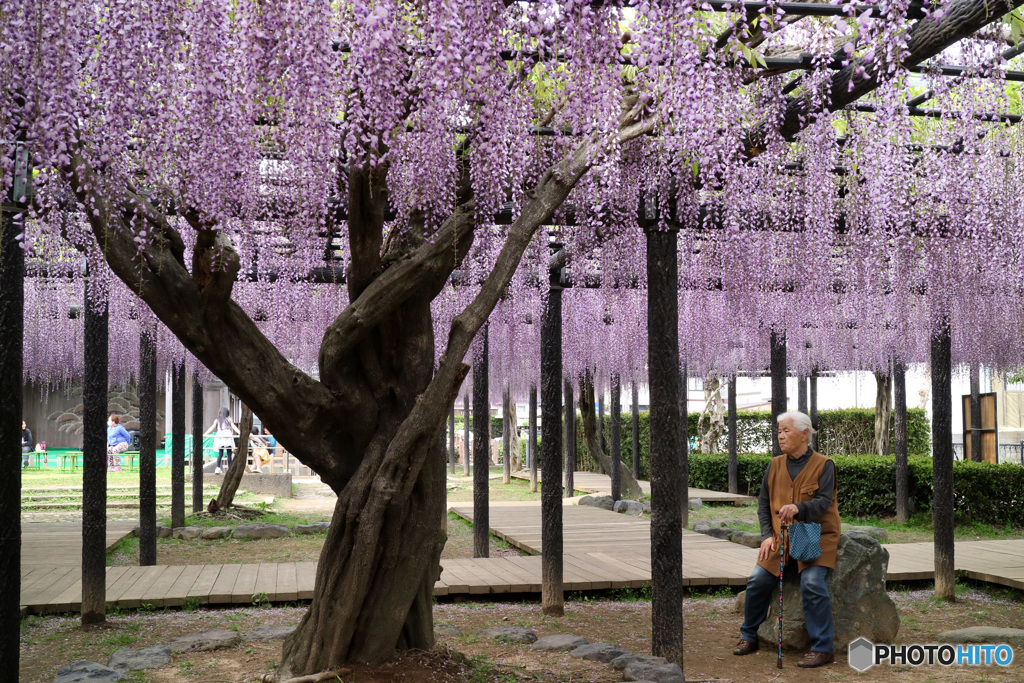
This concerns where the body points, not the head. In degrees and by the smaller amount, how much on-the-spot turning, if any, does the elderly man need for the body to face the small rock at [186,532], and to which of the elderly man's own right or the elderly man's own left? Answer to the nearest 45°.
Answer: approximately 90° to the elderly man's own right

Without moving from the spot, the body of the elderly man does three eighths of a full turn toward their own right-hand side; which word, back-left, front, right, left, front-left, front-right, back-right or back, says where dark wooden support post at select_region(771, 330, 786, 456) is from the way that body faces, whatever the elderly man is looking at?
front

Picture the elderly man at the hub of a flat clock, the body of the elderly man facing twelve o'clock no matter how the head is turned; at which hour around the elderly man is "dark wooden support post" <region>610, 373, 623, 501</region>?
The dark wooden support post is roughly at 4 o'clock from the elderly man.

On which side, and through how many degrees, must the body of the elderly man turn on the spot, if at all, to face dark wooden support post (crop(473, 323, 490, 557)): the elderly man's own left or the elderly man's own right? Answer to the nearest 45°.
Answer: approximately 90° to the elderly man's own right

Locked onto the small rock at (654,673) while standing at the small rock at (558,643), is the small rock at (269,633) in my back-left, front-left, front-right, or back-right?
back-right

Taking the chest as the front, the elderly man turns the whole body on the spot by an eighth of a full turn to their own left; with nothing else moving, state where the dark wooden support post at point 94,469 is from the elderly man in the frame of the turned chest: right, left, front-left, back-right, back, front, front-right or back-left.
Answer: right

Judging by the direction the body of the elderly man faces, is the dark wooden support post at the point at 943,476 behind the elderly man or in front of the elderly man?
behind

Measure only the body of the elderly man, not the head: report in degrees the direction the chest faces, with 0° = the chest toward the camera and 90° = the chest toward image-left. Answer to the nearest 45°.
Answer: approximately 45°

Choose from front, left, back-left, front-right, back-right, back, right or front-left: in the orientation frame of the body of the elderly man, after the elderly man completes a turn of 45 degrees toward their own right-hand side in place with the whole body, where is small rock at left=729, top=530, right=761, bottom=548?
right

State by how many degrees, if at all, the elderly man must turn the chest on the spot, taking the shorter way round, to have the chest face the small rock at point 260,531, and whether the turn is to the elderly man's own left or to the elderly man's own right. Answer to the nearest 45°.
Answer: approximately 90° to the elderly man's own right

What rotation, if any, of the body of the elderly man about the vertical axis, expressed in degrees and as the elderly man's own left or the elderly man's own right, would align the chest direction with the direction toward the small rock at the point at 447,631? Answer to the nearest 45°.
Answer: approximately 45° to the elderly man's own right

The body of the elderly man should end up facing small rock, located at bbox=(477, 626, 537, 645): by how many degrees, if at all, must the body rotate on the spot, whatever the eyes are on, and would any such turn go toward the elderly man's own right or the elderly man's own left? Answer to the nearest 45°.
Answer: approximately 45° to the elderly man's own right

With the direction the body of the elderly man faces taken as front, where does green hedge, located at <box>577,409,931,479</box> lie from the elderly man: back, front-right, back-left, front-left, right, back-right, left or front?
back-right

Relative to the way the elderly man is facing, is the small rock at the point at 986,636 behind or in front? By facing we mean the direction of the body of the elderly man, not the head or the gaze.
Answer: behind
